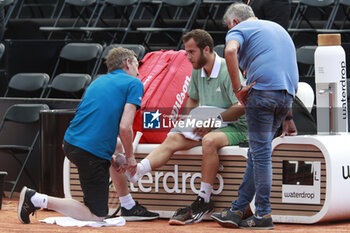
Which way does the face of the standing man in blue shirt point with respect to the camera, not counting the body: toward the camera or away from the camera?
away from the camera

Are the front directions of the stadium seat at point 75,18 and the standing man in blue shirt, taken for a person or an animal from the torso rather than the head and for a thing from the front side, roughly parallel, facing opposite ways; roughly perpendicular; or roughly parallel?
roughly perpendicular

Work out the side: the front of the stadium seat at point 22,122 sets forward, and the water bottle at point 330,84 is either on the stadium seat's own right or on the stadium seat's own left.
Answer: on the stadium seat's own left

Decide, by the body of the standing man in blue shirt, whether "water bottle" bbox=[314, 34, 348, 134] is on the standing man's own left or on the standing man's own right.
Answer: on the standing man's own right

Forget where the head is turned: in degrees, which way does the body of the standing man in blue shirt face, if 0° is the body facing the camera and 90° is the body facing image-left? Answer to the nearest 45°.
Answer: approximately 135°

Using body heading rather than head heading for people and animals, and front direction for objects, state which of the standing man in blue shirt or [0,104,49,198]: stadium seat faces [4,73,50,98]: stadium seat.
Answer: the standing man in blue shirt

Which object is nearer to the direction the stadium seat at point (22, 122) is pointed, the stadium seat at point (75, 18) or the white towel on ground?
the white towel on ground

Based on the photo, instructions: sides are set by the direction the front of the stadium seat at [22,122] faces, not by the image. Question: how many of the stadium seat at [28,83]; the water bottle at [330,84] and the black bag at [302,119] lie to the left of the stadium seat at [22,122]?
2

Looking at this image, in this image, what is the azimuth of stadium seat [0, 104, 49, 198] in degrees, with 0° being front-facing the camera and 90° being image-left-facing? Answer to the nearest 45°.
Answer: approximately 45°

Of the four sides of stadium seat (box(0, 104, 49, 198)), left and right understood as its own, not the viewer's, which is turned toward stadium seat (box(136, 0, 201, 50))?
back

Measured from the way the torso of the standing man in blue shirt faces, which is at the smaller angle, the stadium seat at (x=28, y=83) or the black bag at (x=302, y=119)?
the stadium seat

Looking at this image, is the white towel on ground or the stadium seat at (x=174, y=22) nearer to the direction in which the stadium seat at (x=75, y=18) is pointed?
the white towel on ground

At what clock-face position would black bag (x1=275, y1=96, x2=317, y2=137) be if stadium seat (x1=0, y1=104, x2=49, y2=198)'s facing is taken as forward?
The black bag is roughly at 9 o'clock from the stadium seat.

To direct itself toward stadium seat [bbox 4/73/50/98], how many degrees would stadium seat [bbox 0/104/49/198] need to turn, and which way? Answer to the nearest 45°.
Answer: approximately 135° to its right
